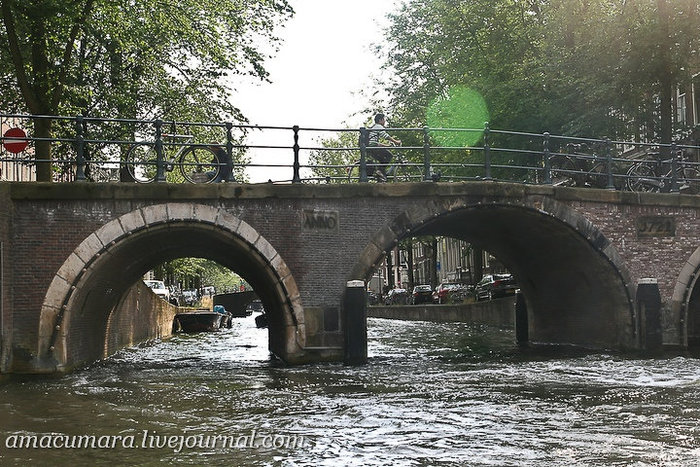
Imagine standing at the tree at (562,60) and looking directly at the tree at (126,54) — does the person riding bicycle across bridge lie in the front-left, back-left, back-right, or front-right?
front-left

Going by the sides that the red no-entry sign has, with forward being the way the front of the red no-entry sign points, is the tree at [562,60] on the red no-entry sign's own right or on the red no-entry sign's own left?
on the red no-entry sign's own left

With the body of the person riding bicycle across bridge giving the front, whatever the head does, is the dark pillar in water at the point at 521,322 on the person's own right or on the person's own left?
on the person's own left

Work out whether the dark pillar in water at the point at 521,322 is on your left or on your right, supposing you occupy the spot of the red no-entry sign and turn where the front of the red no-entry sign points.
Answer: on your left

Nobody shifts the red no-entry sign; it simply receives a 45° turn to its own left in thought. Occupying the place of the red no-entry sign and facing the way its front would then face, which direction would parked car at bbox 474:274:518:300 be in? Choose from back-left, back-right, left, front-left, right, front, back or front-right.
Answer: left

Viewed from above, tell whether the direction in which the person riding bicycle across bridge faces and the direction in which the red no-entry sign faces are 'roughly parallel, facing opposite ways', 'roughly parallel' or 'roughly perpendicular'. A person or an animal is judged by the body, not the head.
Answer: roughly perpendicular

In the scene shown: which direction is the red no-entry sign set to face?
toward the camera
